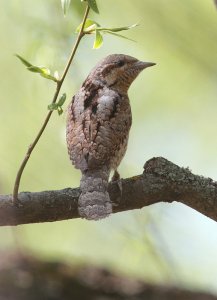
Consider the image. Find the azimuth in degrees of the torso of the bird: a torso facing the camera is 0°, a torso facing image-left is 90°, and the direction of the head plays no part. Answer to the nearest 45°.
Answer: approximately 225°
